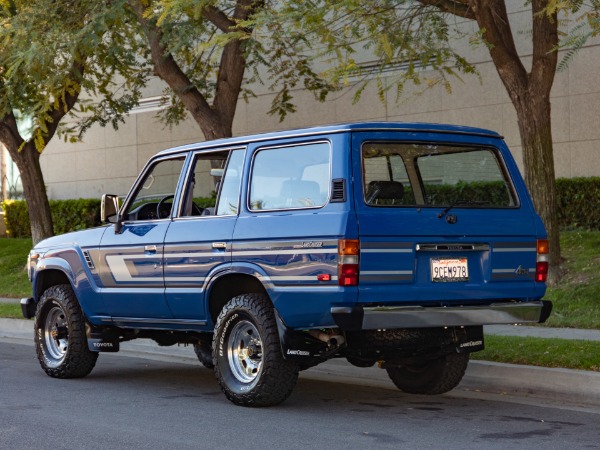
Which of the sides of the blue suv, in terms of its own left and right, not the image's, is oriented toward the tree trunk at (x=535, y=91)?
right

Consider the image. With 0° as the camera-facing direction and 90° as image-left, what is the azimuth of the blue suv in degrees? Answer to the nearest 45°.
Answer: approximately 135°

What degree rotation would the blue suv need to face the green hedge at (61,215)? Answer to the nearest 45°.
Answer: approximately 45° to its right

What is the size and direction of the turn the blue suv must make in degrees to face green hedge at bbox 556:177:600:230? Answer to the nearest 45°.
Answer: approximately 90° to its right

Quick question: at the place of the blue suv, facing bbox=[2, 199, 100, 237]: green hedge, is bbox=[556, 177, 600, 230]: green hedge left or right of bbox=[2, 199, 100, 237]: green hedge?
right

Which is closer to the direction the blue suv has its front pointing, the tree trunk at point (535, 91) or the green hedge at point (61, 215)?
the green hedge
